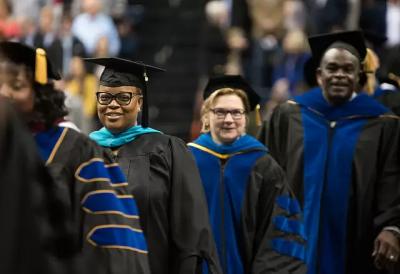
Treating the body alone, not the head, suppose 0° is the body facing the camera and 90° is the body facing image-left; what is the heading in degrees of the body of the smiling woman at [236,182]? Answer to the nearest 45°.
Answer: approximately 0°

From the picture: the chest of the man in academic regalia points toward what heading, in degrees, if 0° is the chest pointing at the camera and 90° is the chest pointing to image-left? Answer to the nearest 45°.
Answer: approximately 0°

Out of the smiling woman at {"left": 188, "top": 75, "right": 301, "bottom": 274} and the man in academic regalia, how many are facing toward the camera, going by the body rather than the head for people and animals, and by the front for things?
2
